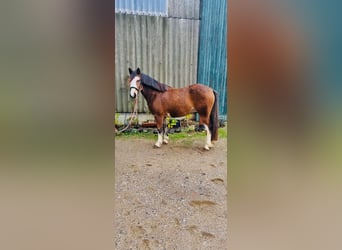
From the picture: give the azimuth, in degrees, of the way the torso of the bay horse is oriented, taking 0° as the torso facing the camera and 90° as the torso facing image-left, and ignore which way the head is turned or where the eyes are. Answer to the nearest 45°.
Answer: approximately 90°
